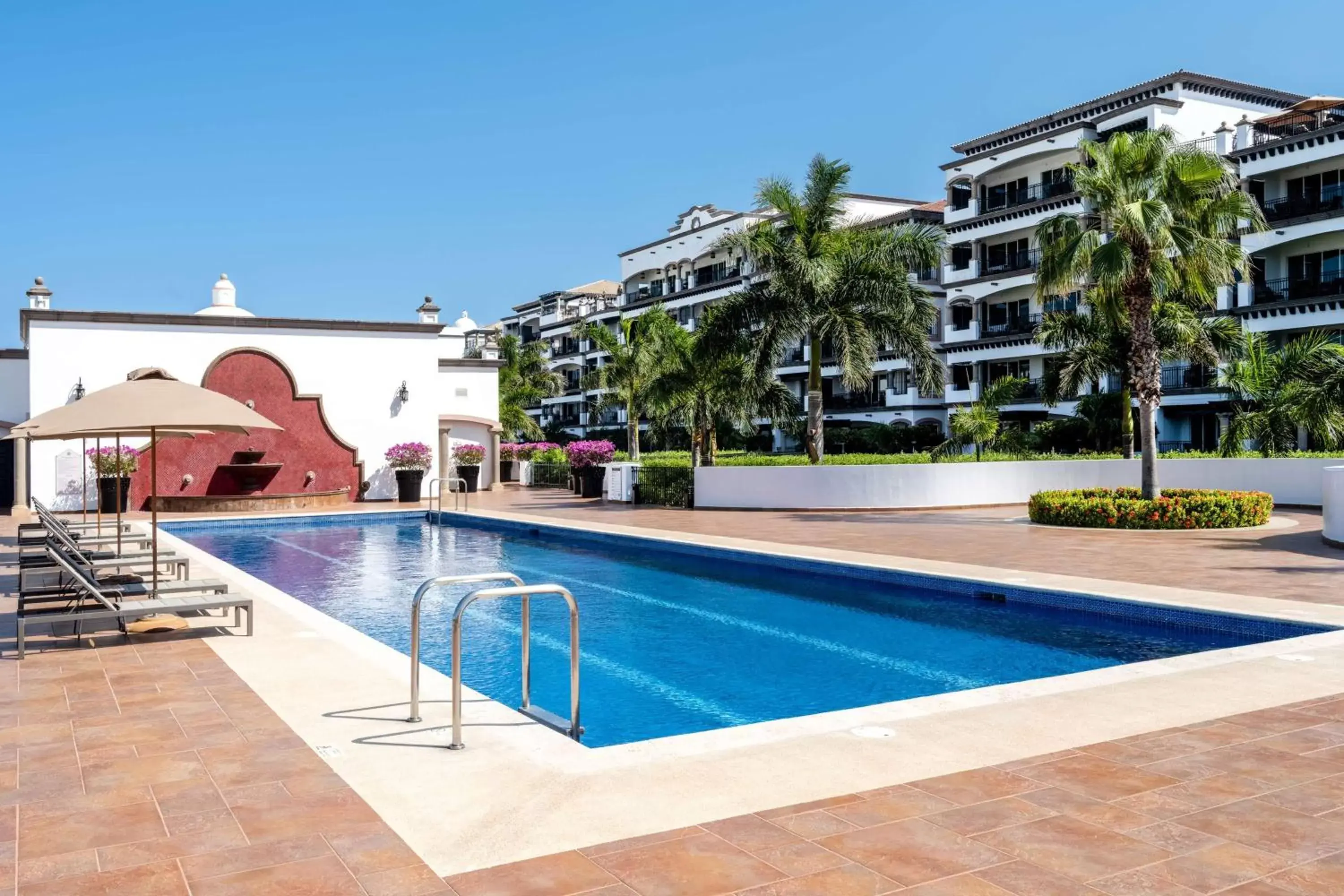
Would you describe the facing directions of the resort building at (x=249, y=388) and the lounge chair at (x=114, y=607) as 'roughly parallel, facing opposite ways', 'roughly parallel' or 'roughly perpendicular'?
roughly perpendicular

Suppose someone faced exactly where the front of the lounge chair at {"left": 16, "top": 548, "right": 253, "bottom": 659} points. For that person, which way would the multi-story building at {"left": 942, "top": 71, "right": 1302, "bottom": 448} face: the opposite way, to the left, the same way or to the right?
the opposite way

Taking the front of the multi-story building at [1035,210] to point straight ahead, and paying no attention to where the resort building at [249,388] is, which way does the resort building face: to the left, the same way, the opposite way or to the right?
to the left

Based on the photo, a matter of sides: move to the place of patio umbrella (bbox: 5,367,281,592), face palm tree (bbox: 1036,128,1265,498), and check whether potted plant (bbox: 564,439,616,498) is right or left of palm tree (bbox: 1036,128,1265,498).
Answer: left

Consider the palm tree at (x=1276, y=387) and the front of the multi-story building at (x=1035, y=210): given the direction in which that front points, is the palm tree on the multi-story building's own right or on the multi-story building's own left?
on the multi-story building's own left

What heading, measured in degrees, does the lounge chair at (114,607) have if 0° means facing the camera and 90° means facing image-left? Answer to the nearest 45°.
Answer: approximately 270°

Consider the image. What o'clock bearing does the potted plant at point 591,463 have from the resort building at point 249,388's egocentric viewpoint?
The potted plant is roughly at 9 o'clock from the resort building.

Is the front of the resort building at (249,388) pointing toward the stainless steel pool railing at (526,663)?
yes

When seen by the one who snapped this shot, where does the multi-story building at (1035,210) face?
facing the viewer and to the left of the viewer

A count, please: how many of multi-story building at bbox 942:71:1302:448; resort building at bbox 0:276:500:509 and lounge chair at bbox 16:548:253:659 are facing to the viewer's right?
1

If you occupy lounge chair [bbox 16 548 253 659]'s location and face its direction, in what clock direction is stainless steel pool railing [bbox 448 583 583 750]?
The stainless steel pool railing is roughly at 2 o'clock from the lounge chair.

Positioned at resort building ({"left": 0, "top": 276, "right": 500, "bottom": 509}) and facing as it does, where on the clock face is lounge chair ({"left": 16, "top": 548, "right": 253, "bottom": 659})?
The lounge chair is roughly at 12 o'clock from the resort building.

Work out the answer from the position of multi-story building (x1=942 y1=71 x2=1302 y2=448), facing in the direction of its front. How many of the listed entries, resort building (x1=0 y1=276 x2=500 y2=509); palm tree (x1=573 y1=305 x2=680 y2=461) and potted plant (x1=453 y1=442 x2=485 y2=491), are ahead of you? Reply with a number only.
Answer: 3
